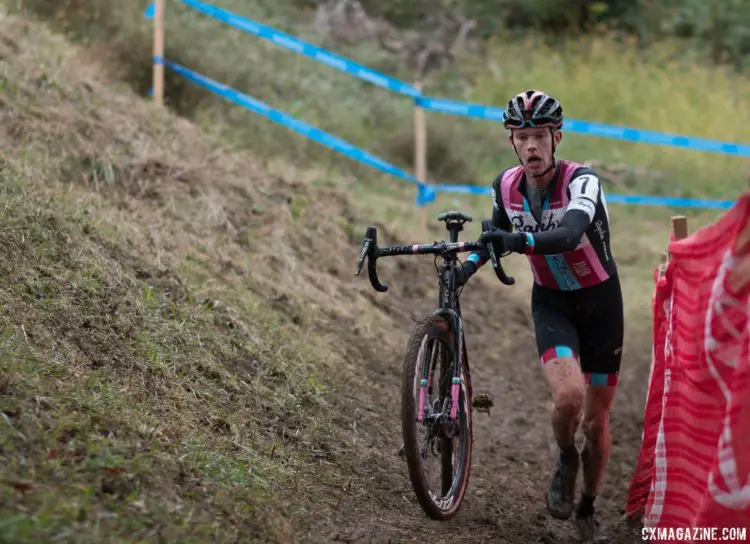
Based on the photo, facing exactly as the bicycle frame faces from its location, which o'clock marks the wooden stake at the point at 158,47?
The wooden stake is roughly at 5 o'clock from the bicycle frame.

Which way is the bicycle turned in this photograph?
toward the camera

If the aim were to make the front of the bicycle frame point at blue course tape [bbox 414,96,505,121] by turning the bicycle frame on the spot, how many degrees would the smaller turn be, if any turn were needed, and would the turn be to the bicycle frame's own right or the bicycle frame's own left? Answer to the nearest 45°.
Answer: approximately 180°

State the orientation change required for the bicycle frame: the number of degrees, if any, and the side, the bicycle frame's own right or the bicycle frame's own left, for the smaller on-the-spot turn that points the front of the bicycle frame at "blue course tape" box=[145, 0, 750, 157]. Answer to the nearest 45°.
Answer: approximately 180°

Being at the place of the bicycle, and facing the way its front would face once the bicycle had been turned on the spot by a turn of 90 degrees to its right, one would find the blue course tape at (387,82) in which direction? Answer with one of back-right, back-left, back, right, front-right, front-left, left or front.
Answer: right

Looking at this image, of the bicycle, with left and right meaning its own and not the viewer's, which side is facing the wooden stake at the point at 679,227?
left

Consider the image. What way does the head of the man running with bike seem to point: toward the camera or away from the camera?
toward the camera

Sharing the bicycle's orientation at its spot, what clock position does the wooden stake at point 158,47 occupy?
The wooden stake is roughly at 5 o'clock from the bicycle.

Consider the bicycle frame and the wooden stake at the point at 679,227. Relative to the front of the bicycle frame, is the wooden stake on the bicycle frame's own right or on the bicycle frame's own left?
on the bicycle frame's own left

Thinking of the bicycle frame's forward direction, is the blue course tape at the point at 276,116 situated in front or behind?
behind

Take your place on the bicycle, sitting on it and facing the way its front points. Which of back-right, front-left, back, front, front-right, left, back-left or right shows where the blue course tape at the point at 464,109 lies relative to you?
back
